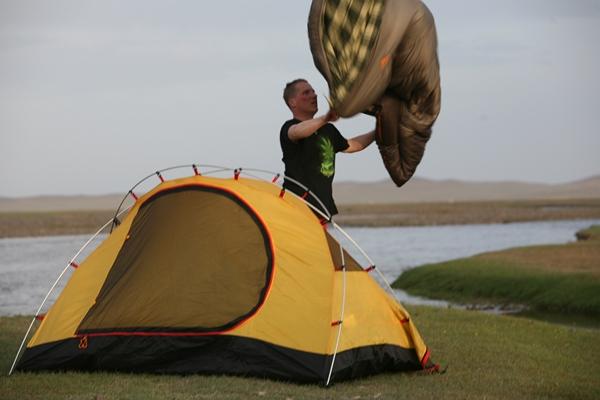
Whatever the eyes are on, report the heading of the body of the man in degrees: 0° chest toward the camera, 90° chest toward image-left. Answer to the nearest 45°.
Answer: approximately 315°

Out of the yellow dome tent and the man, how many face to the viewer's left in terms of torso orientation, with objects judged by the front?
0

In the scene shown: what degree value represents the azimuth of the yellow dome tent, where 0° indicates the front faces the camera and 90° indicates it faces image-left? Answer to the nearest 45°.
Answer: approximately 0°
